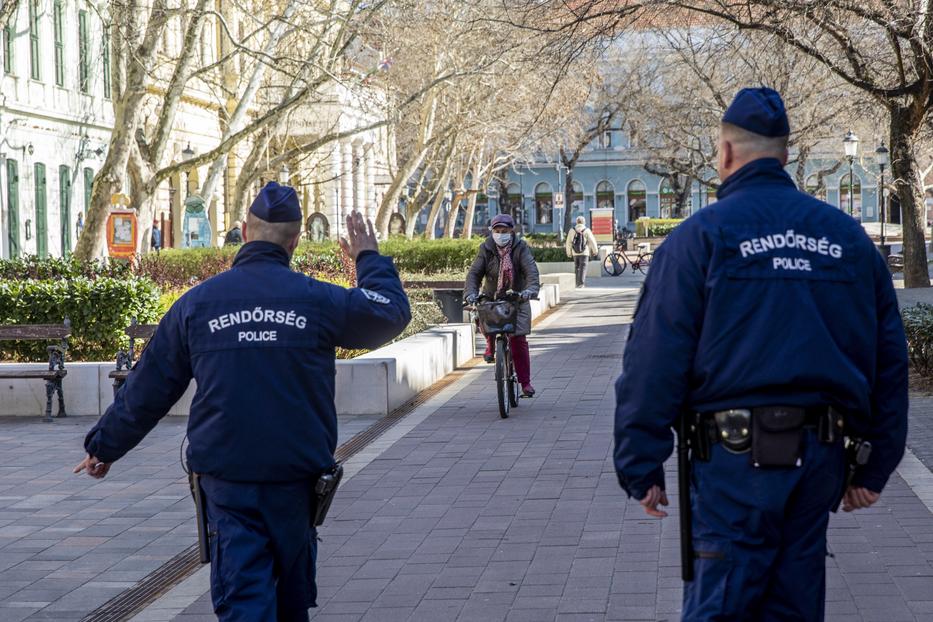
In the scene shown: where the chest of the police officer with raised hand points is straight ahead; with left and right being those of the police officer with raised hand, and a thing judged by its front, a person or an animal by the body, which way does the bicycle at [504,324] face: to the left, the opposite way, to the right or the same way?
the opposite way

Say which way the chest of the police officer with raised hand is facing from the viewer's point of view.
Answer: away from the camera

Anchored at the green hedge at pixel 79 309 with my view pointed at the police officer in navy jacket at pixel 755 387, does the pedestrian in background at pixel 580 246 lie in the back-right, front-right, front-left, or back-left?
back-left

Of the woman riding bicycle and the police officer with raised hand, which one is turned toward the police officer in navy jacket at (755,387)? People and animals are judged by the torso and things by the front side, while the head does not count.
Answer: the woman riding bicycle

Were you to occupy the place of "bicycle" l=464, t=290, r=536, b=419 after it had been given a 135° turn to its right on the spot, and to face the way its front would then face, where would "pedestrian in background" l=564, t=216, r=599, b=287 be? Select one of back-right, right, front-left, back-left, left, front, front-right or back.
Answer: front-right

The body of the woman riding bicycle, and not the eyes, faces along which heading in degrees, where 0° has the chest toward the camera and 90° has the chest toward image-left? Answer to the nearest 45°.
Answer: approximately 0°

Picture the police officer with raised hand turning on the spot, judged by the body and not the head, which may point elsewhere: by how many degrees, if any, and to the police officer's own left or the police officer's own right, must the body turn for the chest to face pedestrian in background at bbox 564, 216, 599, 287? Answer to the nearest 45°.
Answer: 0° — they already face them

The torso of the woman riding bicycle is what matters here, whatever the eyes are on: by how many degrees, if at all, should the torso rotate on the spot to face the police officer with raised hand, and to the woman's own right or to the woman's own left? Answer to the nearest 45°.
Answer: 0° — they already face them

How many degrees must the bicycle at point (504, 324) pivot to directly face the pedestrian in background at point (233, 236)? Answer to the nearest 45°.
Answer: approximately 180°

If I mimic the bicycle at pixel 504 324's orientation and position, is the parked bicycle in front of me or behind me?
behind

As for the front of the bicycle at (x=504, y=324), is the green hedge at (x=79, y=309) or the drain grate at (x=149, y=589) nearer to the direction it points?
the drain grate

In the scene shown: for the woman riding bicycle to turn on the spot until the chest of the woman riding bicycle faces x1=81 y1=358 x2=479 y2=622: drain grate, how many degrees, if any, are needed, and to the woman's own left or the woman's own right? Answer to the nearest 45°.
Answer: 0° — they already face it
